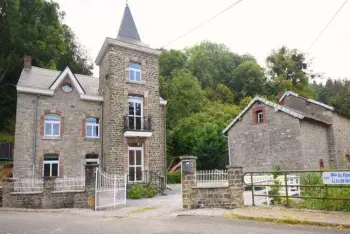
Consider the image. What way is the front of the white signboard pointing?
toward the camera

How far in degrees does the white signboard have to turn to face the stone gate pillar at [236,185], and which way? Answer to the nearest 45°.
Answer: approximately 90° to its right

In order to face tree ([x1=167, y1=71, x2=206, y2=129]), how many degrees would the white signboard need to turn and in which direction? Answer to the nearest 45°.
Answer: approximately 135° to its right

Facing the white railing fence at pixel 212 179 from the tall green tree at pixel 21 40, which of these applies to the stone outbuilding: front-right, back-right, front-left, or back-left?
front-left

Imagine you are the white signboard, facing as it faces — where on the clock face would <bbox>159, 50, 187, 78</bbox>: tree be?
The tree is roughly at 5 o'clock from the white signboard.

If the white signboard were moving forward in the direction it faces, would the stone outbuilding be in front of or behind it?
behind

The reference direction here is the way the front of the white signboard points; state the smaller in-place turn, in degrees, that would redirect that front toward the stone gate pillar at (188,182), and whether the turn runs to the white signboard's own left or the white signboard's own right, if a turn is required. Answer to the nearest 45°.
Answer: approximately 90° to the white signboard's own right

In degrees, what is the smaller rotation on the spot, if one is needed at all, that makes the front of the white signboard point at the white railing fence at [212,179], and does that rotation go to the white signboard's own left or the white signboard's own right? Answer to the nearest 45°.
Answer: approximately 90° to the white signboard's own right

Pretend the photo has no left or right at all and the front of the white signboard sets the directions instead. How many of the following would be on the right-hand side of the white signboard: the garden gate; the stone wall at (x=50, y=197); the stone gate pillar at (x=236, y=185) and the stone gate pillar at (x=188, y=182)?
4

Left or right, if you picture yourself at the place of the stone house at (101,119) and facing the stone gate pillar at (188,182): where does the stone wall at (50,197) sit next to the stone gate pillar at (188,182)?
right

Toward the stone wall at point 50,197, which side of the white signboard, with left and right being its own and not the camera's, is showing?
right
